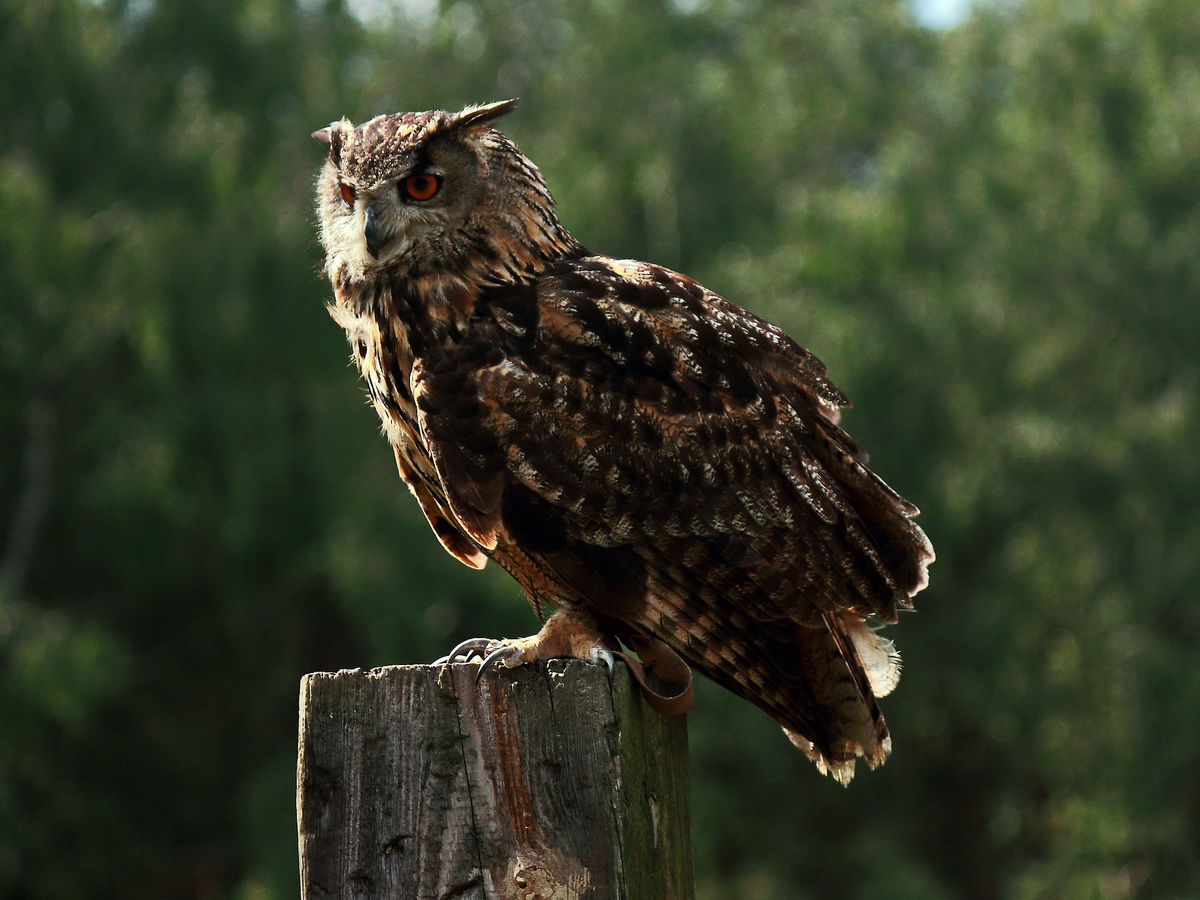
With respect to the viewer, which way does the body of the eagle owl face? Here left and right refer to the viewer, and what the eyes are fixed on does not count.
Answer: facing to the left of the viewer
